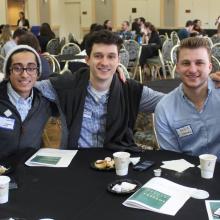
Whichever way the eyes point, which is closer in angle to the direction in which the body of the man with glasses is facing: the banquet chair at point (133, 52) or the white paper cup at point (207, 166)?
the white paper cup

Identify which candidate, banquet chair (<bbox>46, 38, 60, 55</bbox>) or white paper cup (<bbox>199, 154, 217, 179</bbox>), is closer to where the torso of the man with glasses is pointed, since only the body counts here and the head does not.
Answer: the white paper cup

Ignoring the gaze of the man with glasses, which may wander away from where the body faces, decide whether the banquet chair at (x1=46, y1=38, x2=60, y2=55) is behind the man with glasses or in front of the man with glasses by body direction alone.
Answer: behind

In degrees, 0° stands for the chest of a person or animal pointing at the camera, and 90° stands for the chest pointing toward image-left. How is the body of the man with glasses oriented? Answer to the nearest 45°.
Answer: approximately 0°

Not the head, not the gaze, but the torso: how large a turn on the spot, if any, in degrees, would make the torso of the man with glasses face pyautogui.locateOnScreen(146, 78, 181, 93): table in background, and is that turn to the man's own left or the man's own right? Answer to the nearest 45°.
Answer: approximately 135° to the man's own left

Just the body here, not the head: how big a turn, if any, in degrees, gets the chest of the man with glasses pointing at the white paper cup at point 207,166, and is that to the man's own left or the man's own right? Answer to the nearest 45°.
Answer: approximately 45° to the man's own left
